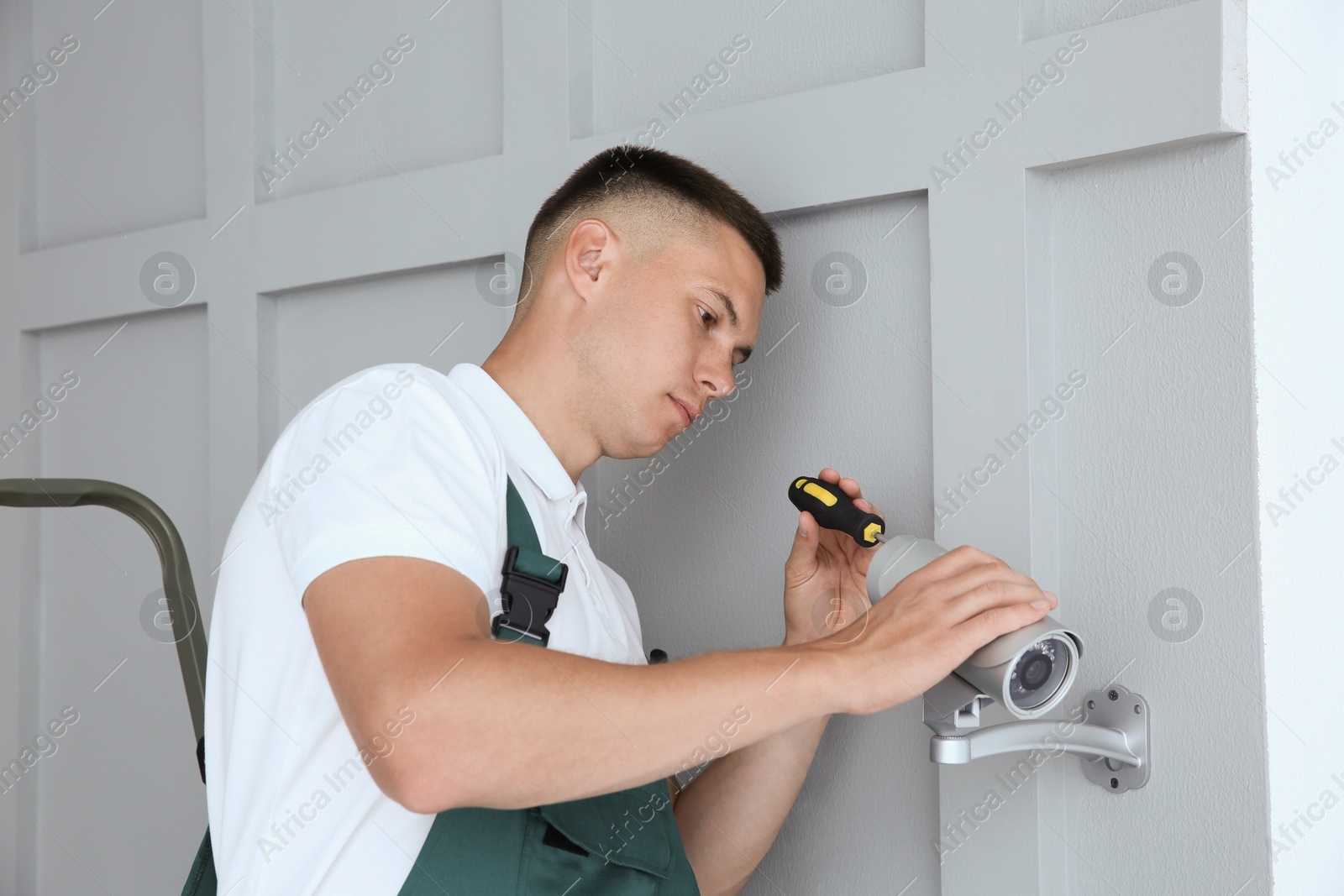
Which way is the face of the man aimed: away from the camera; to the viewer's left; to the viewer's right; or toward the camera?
to the viewer's right

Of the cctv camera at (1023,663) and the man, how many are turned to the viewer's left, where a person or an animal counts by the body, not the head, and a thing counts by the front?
0

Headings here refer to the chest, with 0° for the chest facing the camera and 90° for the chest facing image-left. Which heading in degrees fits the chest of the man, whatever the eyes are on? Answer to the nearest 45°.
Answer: approximately 270°

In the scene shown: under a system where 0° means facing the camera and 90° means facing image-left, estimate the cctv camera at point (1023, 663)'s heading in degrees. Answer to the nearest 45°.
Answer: approximately 315°
